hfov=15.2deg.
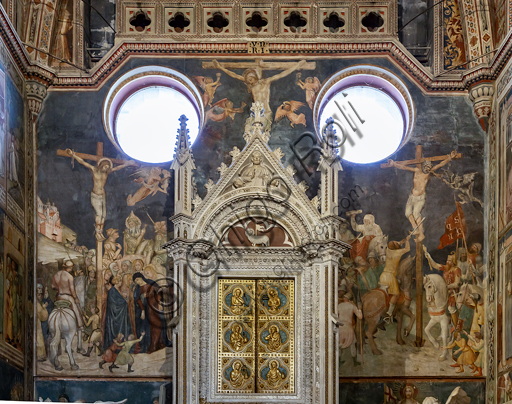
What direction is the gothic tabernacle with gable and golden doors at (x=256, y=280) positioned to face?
toward the camera
